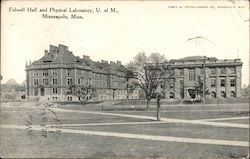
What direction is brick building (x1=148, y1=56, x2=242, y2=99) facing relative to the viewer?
toward the camera

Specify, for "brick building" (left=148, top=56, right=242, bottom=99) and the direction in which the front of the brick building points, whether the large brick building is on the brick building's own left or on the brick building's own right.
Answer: on the brick building's own right
